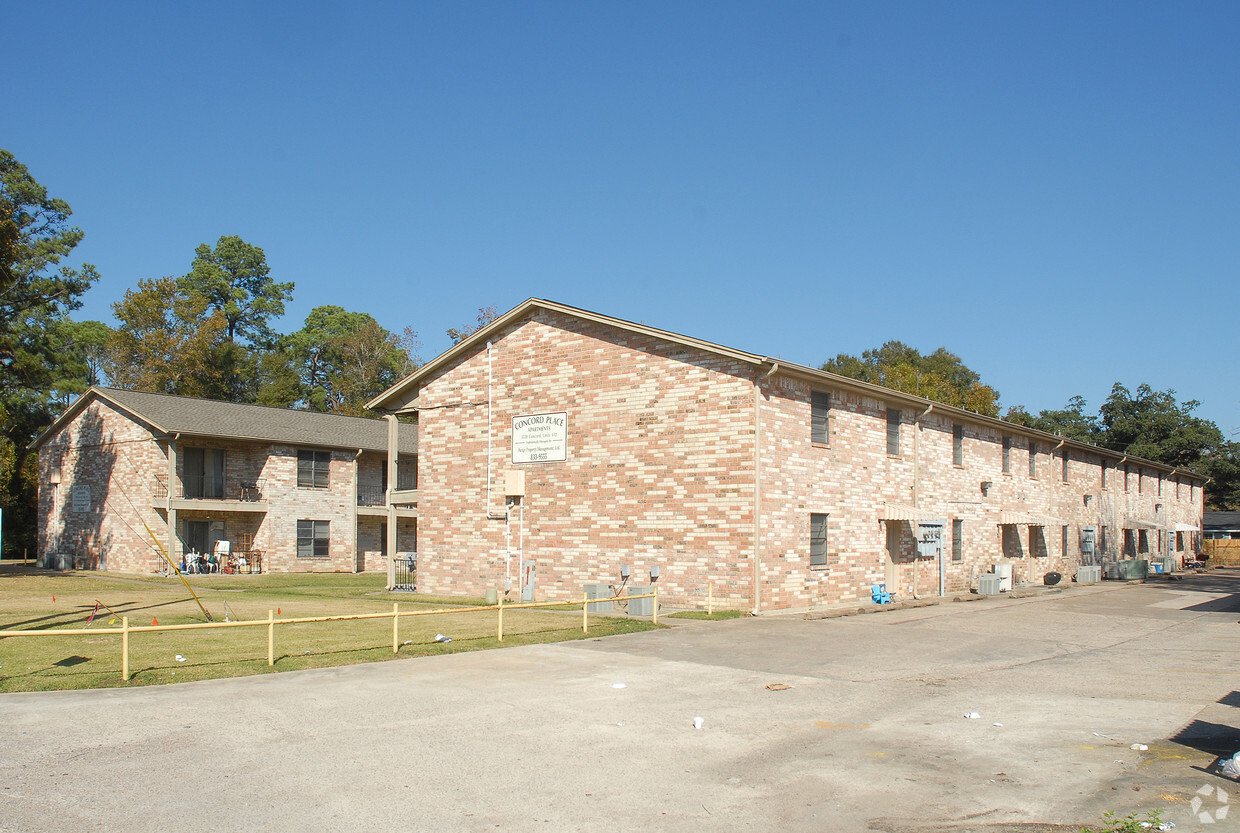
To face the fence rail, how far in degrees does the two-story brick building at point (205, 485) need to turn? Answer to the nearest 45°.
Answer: approximately 45° to its right
